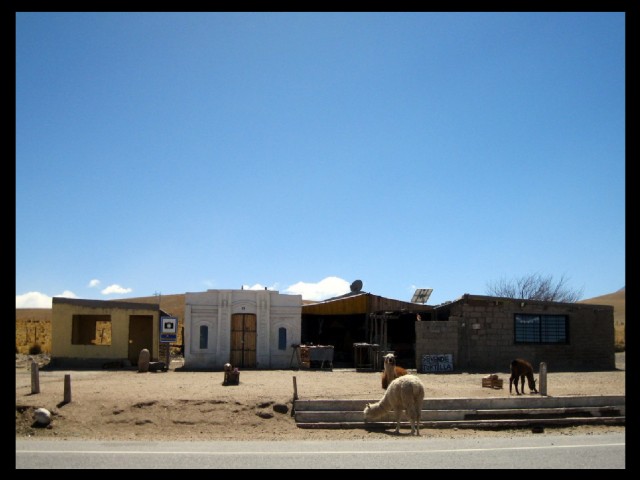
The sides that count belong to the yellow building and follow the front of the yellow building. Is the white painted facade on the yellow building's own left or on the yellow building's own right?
on the yellow building's own left

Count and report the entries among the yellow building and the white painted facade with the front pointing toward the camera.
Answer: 2

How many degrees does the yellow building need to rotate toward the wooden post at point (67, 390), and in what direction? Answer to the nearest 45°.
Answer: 0° — it already faces it

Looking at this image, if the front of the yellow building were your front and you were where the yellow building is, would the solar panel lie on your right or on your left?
on your left

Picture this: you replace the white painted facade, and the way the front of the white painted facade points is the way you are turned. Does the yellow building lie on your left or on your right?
on your right

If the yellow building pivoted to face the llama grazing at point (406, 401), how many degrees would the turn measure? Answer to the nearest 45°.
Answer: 0° — it already faces it

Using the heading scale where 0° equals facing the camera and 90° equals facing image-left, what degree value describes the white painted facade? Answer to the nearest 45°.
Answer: approximately 0°
